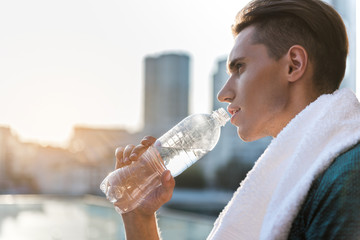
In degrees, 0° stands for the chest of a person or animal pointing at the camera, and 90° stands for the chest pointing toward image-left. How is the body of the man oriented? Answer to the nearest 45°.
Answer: approximately 90°

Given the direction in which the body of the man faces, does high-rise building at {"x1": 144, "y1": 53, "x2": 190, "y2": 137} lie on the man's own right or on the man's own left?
on the man's own right

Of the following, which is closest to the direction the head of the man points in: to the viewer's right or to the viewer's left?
to the viewer's left
